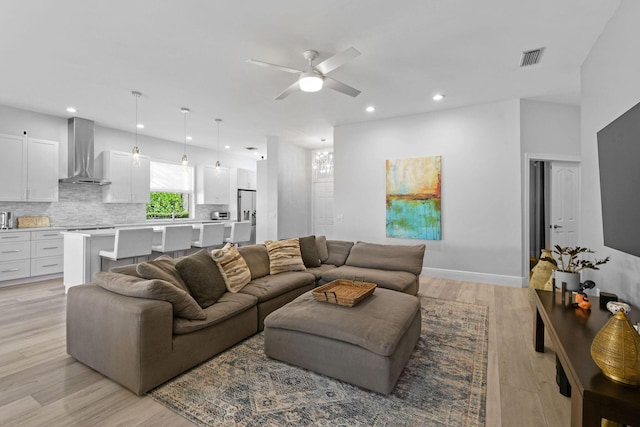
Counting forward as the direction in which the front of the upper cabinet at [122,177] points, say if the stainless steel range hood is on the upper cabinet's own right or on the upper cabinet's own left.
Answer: on the upper cabinet's own right

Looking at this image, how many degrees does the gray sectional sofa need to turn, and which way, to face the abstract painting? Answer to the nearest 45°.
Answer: approximately 90° to its left

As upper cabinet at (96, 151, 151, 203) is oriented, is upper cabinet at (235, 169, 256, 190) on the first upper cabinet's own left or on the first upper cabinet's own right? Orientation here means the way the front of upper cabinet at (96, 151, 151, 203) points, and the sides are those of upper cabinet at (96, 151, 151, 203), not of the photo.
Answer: on the first upper cabinet's own left

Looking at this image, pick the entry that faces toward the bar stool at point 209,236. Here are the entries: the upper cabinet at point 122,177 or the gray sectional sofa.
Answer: the upper cabinet

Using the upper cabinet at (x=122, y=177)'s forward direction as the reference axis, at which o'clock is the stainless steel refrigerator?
The stainless steel refrigerator is roughly at 10 o'clock from the upper cabinet.

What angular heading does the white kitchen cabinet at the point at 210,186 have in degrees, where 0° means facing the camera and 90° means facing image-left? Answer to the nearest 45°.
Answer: approximately 315°

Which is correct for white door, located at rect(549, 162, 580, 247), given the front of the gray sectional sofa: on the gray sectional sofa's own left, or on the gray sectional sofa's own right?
on the gray sectional sofa's own left

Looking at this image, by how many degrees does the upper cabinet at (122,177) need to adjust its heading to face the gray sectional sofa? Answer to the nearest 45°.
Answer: approximately 45° to its right
